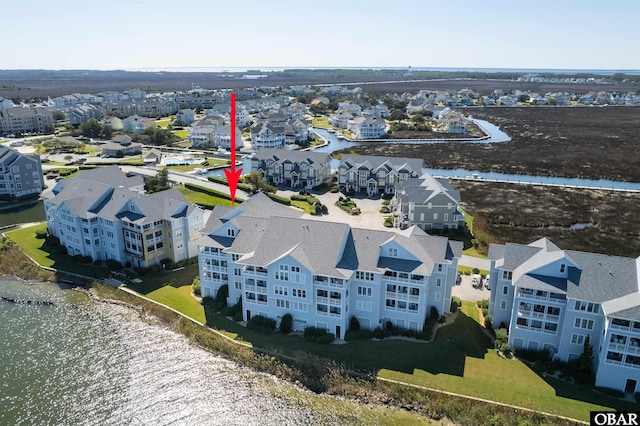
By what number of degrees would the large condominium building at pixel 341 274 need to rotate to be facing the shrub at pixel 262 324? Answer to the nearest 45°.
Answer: approximately 90° to its right

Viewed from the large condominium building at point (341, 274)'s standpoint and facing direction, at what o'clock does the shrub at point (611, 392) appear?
The shrub is roughly at 10 o'clock from the large condominium building.

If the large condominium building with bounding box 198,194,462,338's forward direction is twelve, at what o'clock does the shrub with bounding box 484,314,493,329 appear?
The shrub is roughly at 9 o'clock from the large condominium building.

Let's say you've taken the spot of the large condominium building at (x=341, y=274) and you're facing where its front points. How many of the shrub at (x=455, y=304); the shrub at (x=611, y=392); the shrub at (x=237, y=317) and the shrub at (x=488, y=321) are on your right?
1

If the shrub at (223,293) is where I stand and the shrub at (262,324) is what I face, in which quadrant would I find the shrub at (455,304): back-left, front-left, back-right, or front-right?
front-left

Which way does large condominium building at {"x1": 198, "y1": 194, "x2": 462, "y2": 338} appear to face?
toward the camera

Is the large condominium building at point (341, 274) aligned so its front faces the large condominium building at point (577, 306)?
no

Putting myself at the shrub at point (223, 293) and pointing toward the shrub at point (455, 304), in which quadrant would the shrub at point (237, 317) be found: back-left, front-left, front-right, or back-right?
front-right

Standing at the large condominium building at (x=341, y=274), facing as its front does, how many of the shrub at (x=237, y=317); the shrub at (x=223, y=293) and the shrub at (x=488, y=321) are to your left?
1

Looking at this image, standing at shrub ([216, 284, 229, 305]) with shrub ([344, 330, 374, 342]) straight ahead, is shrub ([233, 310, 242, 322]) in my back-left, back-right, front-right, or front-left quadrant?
front-right

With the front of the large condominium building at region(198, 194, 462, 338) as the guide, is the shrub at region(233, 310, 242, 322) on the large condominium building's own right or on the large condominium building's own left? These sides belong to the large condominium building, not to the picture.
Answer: on the large condominium building's own right

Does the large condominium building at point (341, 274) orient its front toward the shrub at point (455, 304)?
no
